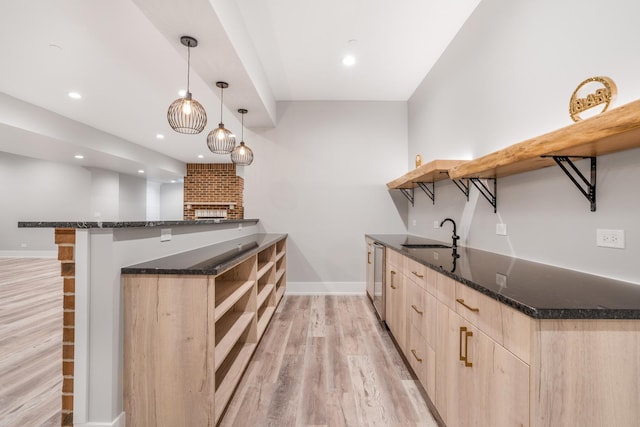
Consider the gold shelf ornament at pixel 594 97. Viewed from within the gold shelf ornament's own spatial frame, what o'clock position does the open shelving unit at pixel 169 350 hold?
The open shelving unit is roughly at 12 o'clock from the gold shelf ornament.

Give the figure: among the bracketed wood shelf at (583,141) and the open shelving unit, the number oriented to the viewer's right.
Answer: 1

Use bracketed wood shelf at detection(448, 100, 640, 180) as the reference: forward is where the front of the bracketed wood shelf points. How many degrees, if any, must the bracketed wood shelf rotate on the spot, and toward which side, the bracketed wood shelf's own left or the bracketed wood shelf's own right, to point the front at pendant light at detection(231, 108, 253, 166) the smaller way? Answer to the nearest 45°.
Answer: approximately 45° to the bracketed wood shelf's own right

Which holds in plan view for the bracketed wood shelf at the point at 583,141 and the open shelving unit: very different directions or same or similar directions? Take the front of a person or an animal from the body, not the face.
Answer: very different directions

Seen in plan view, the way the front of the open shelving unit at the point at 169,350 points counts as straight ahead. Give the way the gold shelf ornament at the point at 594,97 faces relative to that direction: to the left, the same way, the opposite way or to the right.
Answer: the opposite way

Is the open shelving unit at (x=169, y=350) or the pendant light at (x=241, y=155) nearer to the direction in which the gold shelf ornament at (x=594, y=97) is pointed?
the open shelving unit

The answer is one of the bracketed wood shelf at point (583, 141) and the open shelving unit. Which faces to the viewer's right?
the open shelving unit

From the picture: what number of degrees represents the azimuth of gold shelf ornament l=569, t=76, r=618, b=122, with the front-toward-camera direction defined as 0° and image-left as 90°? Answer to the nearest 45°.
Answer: approximately 45°

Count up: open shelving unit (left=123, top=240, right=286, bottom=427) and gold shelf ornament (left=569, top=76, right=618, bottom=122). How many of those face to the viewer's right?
1

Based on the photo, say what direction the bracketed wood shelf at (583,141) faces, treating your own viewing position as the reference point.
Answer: facing the viewer and to the left of the viewer

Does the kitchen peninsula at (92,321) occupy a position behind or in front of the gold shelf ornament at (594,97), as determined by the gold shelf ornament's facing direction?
in front

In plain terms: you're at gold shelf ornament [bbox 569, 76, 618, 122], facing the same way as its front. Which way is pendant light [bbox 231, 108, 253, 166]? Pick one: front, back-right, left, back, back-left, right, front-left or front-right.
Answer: front-right

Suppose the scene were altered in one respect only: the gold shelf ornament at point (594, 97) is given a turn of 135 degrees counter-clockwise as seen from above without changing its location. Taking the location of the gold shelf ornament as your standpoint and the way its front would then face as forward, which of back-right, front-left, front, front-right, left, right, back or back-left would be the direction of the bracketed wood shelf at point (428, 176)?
back-left

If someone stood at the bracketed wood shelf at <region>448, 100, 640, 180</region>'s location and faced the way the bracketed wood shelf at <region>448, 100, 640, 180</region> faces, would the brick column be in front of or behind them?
in front

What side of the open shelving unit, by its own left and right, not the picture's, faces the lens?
right
